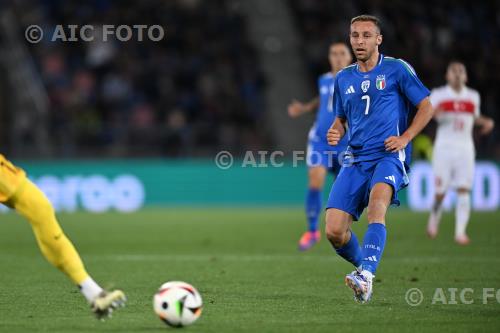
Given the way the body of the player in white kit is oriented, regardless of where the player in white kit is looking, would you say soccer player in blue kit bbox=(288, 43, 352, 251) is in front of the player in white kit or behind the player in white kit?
in front

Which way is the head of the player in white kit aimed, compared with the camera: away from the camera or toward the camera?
toward the camera

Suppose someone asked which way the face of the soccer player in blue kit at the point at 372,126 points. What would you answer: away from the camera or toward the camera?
toward the camera

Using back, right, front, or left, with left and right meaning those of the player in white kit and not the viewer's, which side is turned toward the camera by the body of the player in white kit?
front

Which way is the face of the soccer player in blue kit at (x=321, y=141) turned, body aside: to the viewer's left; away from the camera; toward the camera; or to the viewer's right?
toward the camera

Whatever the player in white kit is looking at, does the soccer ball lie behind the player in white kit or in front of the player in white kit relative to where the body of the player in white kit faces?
in front
